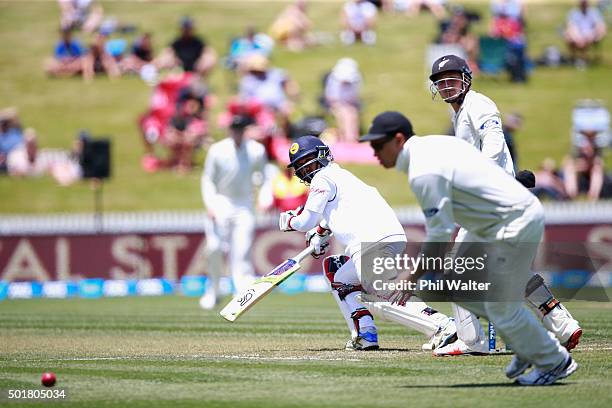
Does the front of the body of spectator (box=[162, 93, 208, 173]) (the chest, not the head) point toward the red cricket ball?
yes

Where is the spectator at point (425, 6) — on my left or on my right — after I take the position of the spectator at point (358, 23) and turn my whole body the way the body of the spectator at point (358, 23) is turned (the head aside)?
on my left

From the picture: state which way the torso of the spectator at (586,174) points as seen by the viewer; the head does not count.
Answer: toward the camera

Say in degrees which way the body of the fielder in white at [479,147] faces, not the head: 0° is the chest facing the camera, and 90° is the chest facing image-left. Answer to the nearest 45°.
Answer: approximately 90°

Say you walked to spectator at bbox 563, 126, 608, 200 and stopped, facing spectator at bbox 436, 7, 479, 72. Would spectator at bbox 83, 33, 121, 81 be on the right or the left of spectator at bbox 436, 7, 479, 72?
left

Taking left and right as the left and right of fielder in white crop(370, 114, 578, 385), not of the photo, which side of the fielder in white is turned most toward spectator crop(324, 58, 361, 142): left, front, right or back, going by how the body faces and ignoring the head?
right

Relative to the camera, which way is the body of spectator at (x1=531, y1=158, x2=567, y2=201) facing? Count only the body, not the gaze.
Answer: toward the camera

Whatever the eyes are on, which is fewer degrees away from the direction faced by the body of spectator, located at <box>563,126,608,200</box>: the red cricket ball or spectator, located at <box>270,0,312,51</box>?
the red cricket ball

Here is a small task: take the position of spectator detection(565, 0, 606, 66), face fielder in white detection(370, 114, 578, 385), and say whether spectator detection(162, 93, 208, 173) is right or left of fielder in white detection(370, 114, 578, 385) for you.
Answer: right

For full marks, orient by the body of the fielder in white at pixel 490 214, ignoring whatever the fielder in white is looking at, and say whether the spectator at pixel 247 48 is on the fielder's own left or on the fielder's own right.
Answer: on the fielder's own right

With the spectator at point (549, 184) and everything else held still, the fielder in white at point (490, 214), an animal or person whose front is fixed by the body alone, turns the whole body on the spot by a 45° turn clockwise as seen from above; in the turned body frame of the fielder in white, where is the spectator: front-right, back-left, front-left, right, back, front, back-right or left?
front-right

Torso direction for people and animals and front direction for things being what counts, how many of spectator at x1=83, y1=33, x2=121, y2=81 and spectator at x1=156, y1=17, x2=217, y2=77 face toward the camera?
2

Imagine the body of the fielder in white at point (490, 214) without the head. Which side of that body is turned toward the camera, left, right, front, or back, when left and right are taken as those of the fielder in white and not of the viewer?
left

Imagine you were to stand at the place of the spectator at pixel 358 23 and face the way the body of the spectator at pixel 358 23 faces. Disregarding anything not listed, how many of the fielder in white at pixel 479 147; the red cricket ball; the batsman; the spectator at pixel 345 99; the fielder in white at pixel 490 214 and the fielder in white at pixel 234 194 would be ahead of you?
6

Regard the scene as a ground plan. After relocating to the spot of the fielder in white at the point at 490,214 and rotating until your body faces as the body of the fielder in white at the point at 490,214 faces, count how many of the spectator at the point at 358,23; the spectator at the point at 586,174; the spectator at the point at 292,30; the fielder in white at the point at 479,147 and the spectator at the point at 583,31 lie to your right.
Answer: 5

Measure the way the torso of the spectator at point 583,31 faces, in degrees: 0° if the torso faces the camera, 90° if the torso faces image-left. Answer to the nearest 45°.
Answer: approximately 0°
